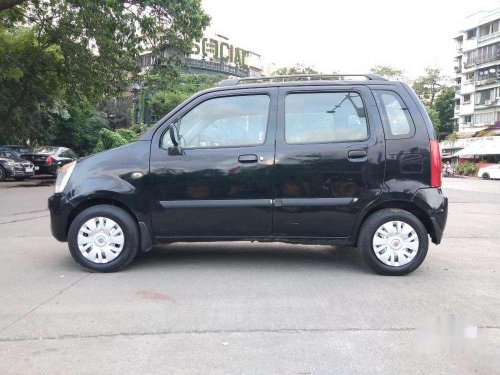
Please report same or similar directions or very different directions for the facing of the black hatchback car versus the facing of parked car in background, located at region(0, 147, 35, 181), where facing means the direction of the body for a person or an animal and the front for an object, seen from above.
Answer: very different directions

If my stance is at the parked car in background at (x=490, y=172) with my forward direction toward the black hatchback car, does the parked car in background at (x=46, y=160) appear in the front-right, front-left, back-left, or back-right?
front-right

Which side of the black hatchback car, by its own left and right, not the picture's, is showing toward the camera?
left

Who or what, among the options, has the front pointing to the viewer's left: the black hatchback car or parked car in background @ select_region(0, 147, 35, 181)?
the black hatchback car

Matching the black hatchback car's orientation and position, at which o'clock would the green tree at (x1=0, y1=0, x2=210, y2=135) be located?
The green tree is roughly at 2 o'clock from the black hatchback car.
